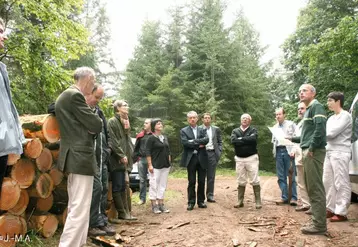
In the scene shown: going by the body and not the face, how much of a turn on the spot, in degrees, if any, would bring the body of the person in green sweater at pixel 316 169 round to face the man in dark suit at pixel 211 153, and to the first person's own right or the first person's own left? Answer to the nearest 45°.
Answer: approximately 45° to the first person's own right

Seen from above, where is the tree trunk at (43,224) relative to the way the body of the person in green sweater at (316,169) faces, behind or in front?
in front

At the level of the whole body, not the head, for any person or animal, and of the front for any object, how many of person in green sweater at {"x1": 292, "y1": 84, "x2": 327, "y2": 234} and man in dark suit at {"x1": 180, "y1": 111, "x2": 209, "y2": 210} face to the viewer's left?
1

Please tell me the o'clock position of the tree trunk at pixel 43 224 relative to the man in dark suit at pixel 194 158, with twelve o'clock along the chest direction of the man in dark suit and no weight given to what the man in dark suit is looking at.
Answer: The tree trunk is roughly at 1 o'clock from the man in dark suit.

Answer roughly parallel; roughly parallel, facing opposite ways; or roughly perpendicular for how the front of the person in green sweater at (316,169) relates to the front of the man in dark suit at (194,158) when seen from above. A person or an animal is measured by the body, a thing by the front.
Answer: roughly perpendicular

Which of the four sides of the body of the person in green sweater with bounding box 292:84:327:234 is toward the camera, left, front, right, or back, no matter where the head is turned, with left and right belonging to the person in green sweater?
left

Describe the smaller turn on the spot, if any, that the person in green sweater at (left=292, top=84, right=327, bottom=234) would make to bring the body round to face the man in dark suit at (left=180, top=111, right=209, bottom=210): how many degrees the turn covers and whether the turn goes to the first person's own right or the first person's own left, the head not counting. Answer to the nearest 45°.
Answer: approximately 45° to the first person's own right

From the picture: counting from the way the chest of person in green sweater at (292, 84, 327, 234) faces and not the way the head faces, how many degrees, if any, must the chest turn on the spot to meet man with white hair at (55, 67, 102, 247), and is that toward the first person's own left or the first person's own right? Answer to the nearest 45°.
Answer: approximately 45° to the first person's own left

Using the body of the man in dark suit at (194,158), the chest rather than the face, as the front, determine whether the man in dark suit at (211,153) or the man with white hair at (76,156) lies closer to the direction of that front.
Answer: the man with white hair

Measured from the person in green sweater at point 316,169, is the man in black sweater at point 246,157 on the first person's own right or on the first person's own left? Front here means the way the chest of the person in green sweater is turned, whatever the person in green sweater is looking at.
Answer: on the first person's own right
